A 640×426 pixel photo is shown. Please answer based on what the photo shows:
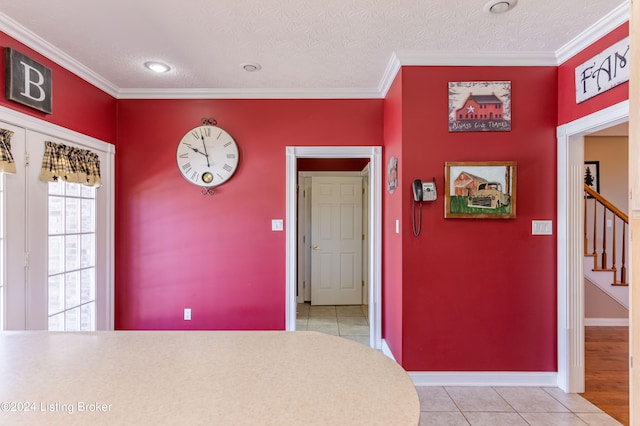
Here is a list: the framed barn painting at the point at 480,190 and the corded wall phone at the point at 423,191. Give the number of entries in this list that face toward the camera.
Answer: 2

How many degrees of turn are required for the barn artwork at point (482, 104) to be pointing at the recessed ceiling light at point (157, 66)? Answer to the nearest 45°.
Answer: approximately 90° to its right

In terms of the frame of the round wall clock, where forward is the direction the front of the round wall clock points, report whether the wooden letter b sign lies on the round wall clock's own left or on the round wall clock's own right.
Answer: on the round wall clock's own right

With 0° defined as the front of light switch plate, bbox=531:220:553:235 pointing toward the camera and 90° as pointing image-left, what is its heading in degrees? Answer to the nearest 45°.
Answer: approximately 0°

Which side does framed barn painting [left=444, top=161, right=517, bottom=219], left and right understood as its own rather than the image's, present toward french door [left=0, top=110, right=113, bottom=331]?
right

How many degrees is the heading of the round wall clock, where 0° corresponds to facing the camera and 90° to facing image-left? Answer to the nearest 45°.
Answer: approximately 0°

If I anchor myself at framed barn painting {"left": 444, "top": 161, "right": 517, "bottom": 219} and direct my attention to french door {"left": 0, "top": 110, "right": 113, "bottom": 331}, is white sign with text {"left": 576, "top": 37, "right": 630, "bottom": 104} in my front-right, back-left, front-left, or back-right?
back-left

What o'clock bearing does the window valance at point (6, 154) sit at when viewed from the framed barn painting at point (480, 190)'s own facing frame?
The window valance is roughly at 2 o'clock from the framed barn painting.

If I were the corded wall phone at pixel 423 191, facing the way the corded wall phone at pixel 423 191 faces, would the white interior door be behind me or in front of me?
behind
